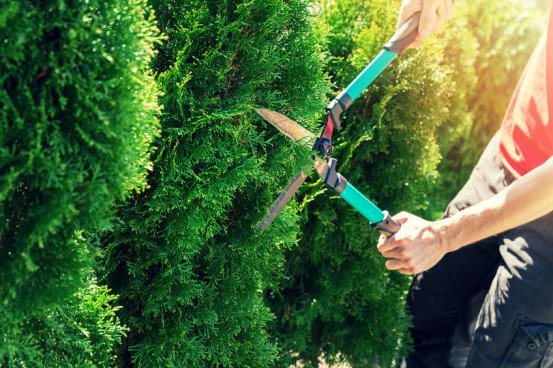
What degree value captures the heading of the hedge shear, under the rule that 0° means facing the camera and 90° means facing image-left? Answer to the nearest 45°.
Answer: approximately 90°

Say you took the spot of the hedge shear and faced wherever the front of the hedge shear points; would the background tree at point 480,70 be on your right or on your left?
on your right

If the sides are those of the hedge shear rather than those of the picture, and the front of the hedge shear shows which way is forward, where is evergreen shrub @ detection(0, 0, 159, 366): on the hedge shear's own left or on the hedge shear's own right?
on the hedge shear's own left
